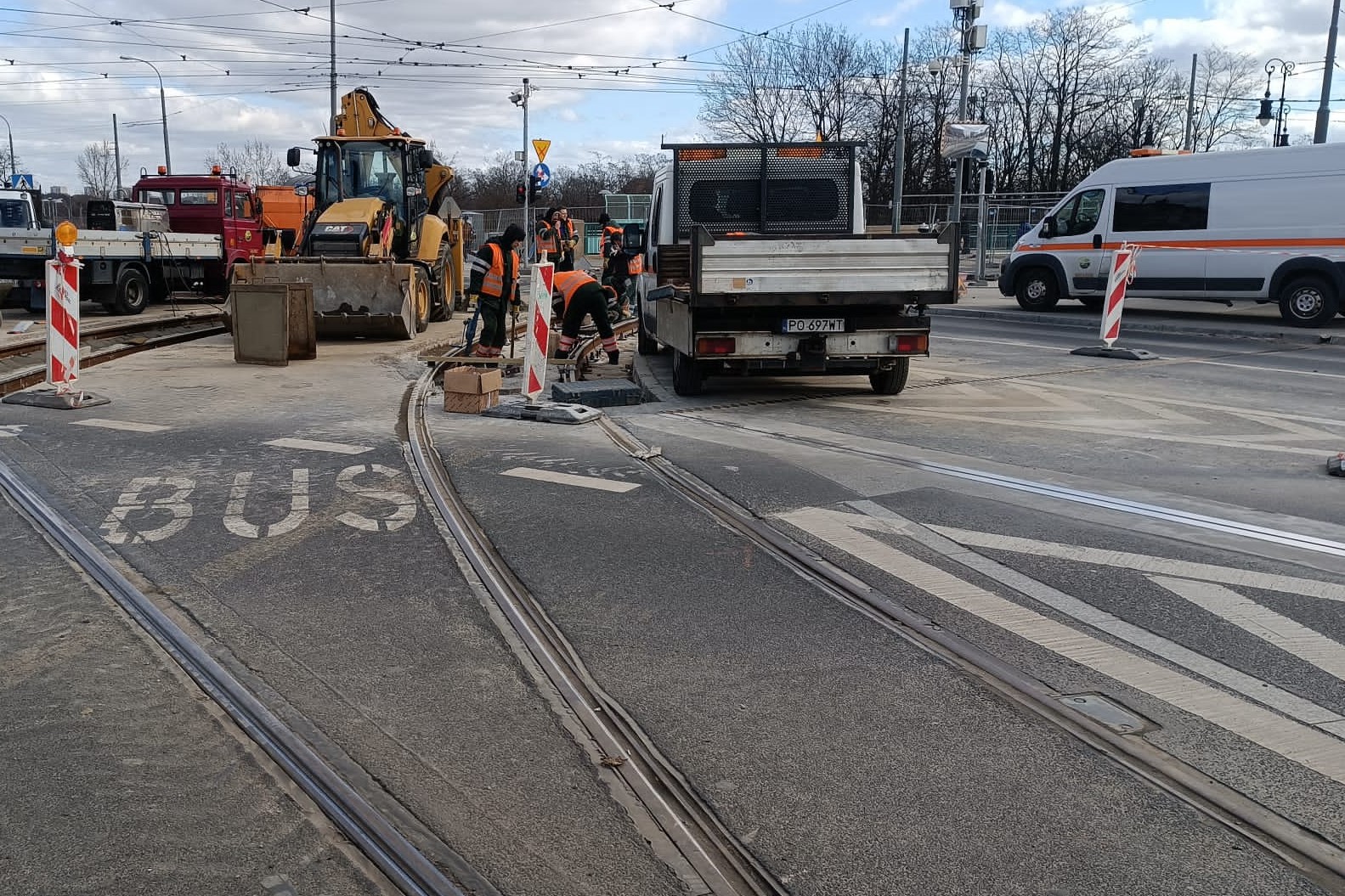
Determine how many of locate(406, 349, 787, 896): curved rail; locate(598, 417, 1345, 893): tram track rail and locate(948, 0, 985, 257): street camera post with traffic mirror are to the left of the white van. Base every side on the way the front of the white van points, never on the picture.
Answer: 2

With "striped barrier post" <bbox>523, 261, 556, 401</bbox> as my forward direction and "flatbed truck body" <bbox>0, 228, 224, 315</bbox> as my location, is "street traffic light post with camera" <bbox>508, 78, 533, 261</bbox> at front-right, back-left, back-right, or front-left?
back-left

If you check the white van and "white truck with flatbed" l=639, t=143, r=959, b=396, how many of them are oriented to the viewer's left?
1

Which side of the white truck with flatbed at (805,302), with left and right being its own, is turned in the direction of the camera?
back

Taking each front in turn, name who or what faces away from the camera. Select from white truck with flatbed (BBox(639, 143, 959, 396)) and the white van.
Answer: the white truck with flatbed

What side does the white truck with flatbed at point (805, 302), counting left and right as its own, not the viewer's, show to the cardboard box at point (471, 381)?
left

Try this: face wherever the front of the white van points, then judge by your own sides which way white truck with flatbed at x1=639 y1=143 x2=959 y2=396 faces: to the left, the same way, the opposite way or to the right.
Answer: to the right

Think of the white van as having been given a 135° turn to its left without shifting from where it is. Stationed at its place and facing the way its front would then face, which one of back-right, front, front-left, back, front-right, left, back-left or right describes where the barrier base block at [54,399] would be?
right

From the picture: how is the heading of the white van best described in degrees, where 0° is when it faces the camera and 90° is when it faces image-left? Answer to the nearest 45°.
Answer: approximately 90°

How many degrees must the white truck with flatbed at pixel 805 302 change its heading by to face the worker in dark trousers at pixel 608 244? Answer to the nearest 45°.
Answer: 0° — it already faces them

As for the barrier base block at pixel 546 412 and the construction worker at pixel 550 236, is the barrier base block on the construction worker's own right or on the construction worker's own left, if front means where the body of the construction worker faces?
on the construction worker's own right

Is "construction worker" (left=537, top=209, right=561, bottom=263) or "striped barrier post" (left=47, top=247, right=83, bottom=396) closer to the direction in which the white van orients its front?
the construction worker

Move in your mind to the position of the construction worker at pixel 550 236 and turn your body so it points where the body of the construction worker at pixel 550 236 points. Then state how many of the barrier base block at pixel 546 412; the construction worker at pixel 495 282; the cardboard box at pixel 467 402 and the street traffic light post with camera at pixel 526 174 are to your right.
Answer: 3

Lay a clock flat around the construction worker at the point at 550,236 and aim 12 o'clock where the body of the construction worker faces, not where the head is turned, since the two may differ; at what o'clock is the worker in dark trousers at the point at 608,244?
The worker in dark trousers is roughly at 10 o'clock from the construction worker.

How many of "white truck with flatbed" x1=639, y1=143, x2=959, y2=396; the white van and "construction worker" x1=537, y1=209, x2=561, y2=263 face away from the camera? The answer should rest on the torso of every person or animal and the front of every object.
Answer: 1

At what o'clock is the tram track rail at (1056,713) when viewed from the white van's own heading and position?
The tram track rail is roughly at 9 o'clock from the white van.
